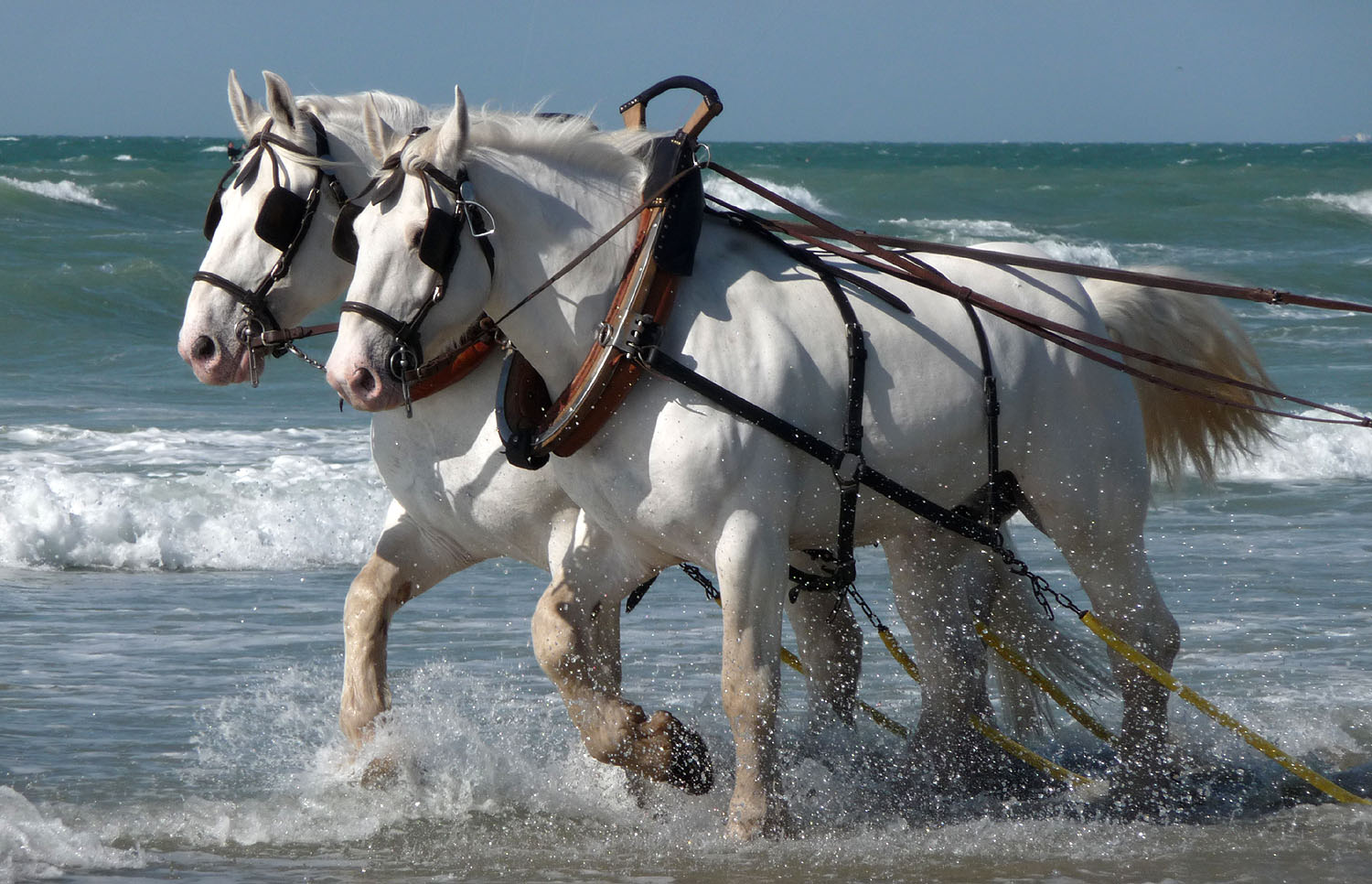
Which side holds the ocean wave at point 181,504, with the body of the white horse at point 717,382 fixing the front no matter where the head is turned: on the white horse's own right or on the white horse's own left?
on the white horse's own right

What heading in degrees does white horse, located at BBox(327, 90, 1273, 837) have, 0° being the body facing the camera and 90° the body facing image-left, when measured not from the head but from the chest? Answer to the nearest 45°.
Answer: approximately 45°

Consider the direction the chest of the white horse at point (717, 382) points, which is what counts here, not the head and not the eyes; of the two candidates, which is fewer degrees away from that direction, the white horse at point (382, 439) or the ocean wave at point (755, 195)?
the white horse

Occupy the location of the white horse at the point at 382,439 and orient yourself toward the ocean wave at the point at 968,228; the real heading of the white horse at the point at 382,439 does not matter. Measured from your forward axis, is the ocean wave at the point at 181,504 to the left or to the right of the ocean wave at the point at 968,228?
left

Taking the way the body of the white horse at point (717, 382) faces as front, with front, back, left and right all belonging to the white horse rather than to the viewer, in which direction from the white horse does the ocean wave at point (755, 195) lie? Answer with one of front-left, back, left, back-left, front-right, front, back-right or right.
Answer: back-right

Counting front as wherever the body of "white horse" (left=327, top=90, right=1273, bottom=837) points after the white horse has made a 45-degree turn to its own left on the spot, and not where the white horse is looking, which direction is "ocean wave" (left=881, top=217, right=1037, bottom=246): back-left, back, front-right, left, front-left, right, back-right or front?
back
